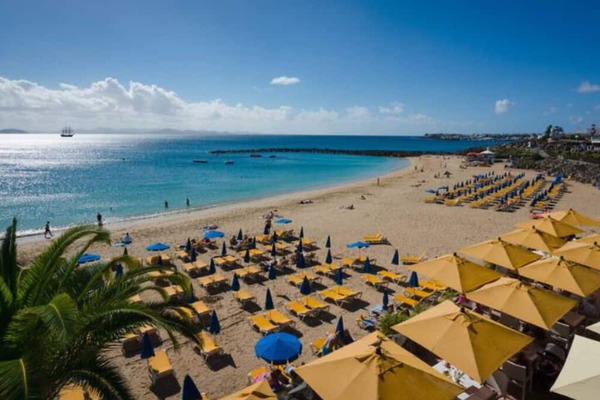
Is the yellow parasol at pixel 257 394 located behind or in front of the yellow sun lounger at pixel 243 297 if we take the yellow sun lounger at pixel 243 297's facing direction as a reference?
behind

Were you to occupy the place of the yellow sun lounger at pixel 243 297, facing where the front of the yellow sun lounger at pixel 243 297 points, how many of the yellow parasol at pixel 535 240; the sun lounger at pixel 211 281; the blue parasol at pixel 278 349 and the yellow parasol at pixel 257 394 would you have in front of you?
1

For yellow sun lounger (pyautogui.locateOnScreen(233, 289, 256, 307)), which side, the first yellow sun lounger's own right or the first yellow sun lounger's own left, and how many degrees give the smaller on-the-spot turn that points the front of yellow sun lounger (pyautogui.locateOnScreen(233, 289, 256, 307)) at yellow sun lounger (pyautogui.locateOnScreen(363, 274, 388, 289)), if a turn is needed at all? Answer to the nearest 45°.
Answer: approximately 135° to the first yellow sun lounger's own right

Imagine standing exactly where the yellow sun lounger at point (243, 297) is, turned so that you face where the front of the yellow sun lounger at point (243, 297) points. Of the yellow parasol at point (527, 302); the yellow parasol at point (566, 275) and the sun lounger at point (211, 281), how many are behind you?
2

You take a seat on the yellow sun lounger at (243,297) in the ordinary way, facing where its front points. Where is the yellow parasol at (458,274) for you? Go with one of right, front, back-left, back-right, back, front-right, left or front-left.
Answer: back

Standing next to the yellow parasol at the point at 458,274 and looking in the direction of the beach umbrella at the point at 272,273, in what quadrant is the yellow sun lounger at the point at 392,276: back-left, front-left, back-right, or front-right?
front-right

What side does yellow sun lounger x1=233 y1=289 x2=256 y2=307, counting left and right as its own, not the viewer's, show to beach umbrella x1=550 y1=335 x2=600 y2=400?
back

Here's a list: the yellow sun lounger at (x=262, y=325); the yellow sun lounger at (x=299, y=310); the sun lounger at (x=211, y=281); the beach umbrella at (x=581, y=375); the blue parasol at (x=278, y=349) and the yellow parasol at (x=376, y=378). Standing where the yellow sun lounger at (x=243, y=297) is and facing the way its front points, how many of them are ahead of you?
1

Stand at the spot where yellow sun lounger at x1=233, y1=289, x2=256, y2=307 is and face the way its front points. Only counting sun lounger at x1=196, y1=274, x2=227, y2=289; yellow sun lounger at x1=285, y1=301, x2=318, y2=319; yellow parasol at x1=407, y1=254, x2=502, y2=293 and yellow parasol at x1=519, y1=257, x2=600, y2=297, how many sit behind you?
3

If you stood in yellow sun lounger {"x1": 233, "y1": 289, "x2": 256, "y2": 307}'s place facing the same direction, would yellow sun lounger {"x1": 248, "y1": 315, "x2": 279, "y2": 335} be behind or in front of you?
behind

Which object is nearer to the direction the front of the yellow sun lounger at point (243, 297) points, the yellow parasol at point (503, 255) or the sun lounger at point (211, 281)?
the sun lounger

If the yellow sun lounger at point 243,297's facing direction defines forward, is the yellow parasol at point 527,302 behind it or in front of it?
behind

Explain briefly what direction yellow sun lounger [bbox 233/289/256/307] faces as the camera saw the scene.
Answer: facing away from the viewer and to the left of the viewer

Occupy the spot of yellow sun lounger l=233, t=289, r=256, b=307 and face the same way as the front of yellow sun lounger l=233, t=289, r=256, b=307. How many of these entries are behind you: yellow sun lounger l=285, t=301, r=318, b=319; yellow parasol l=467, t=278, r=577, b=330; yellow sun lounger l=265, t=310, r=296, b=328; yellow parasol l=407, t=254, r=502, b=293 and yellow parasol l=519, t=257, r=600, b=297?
5

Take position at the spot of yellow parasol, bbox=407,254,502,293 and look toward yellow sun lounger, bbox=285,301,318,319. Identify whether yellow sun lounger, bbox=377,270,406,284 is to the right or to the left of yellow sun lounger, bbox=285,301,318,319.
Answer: right

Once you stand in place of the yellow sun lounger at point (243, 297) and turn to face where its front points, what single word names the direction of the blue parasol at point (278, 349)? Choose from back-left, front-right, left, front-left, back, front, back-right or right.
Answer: back-left
